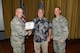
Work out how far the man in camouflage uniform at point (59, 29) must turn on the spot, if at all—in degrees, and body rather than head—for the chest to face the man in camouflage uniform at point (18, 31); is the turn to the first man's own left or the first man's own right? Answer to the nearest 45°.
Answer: approximately 45° to the first man's own right

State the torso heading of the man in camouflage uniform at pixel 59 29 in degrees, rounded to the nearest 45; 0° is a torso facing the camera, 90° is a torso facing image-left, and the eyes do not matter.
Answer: approximately 45°
